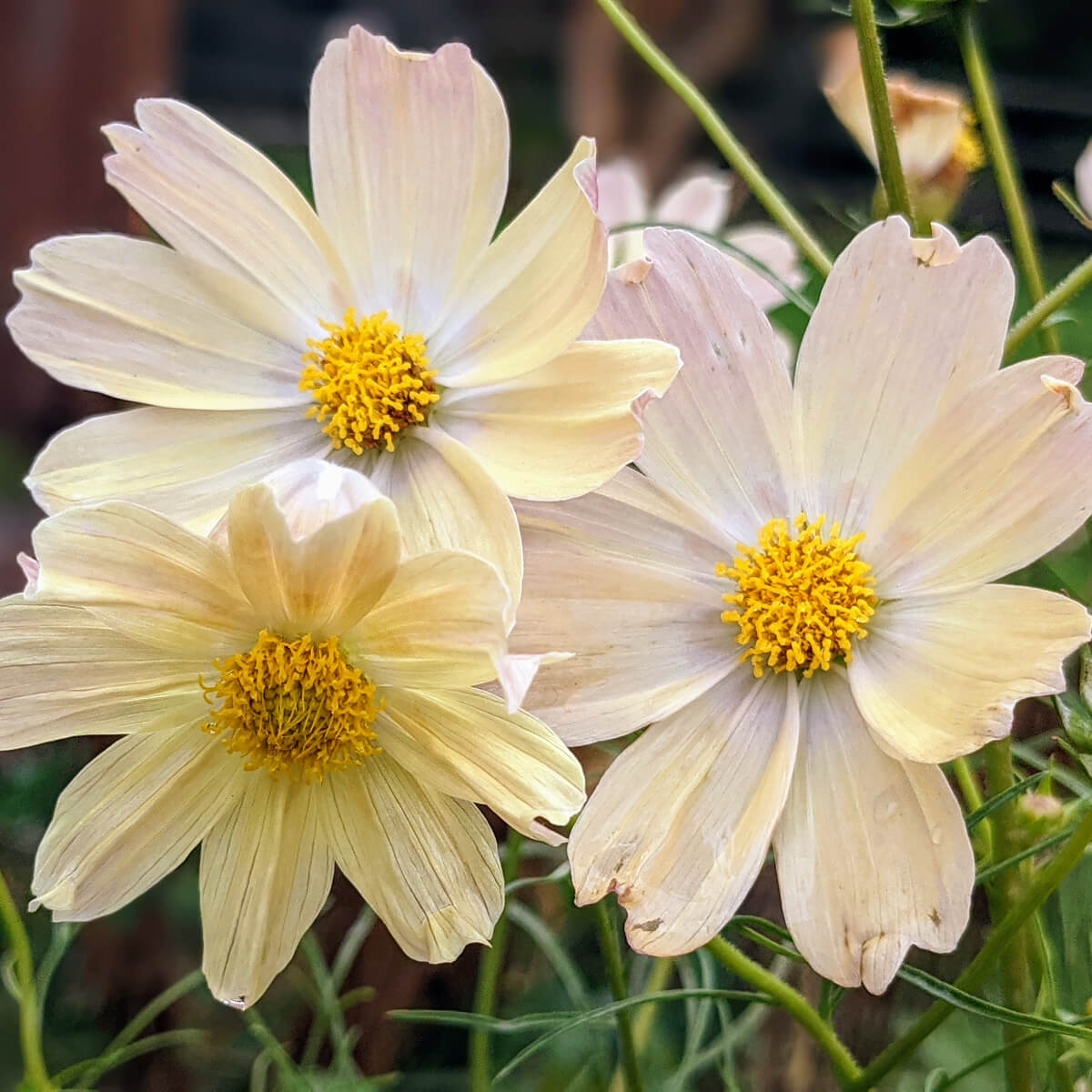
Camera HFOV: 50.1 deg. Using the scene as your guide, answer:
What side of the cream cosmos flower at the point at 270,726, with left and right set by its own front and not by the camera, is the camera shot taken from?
front
